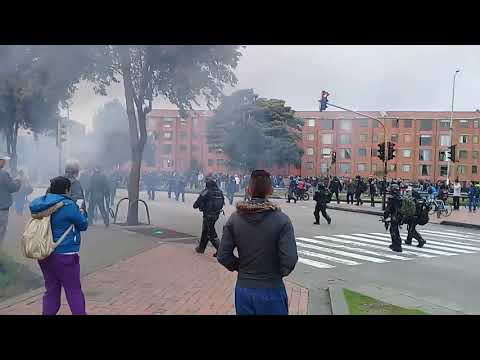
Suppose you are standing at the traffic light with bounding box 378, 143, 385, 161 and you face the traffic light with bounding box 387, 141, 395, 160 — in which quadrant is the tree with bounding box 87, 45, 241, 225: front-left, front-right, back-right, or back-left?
back-right

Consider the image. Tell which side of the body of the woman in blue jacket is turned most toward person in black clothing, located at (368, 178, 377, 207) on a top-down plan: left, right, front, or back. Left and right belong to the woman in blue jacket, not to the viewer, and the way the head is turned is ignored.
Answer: front

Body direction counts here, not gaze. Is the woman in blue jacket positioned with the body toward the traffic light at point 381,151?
yes

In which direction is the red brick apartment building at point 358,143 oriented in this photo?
toward the camera

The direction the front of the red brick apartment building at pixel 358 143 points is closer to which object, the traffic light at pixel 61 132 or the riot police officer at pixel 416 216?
the riot police officer
